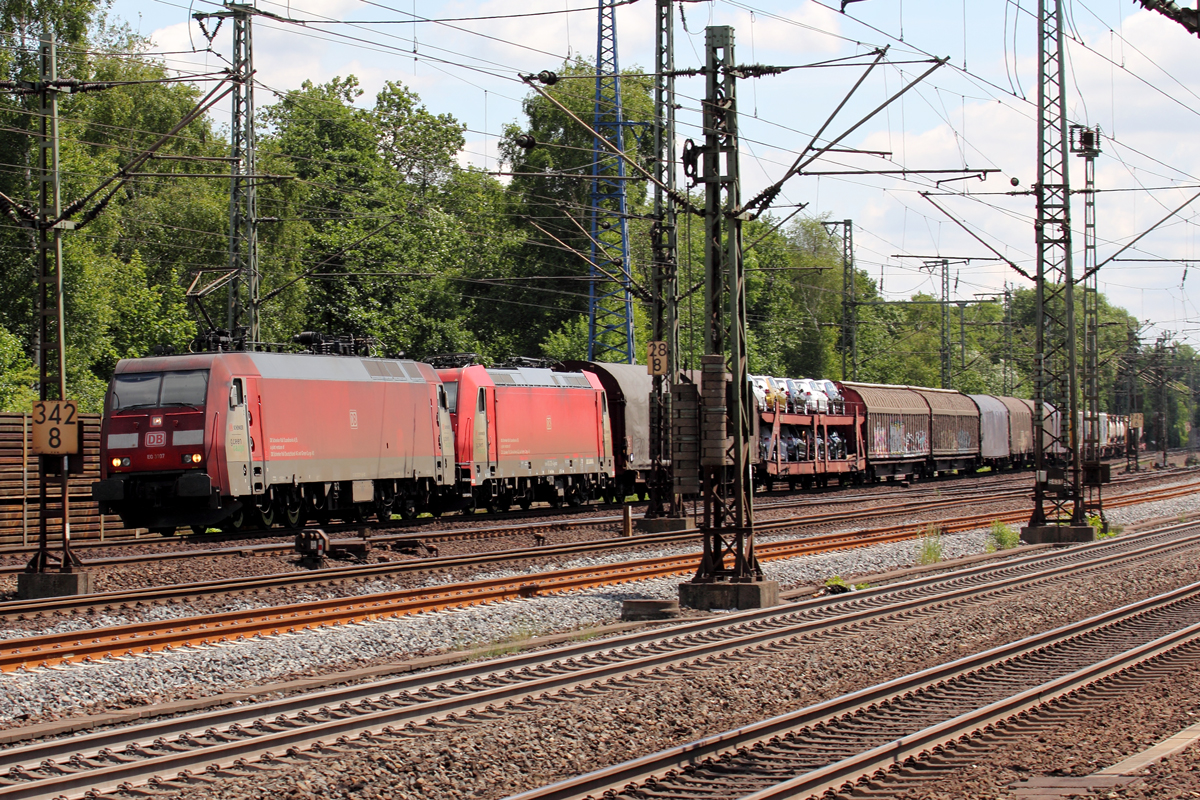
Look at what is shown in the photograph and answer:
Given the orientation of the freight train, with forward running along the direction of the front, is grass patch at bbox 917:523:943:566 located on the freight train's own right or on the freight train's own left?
on the freight train's own left

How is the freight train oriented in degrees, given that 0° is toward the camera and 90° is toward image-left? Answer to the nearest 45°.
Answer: approximately 45°

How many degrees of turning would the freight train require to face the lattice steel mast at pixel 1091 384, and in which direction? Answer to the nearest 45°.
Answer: approximately 180°

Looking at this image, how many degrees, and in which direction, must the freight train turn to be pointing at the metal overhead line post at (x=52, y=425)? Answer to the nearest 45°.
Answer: approximately 45° to its left

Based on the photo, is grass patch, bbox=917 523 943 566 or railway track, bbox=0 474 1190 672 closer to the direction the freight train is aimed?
the railway track

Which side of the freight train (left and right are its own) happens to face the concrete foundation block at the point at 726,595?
left
